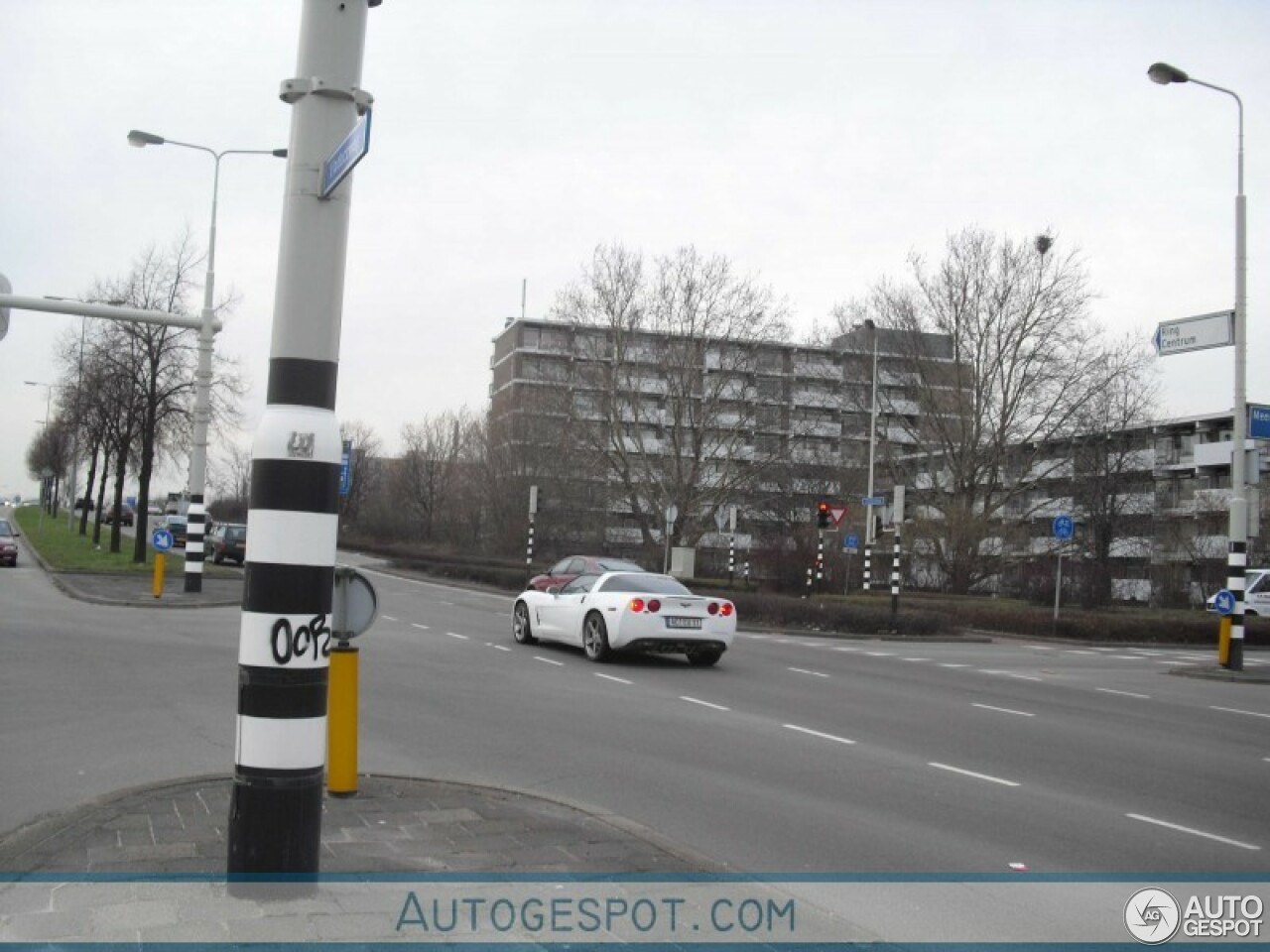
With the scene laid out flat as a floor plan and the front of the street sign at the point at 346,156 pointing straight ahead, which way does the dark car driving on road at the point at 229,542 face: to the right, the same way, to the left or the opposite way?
to the right

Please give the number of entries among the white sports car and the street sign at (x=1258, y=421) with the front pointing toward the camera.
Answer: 1

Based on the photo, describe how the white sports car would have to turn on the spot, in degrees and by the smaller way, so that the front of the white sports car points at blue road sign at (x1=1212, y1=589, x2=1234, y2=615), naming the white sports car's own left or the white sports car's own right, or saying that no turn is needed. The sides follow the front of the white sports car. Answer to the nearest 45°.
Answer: approximately 90° to the white sports car's own right

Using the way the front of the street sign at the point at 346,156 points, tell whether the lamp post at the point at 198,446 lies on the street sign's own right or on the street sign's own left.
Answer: on the street sign's own right

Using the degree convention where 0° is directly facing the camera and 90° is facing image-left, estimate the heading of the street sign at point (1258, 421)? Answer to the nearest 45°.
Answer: approximately 0°

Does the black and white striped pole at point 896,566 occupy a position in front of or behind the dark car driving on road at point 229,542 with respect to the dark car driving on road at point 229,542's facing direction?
behind

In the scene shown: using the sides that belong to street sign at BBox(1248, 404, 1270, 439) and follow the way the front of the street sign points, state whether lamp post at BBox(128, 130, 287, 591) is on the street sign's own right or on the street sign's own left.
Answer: on the street sign's own right

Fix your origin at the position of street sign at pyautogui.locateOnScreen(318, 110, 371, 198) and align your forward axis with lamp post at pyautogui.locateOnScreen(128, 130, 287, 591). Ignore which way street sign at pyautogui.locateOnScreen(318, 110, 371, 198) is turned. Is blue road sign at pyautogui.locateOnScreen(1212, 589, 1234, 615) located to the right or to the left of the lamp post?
right

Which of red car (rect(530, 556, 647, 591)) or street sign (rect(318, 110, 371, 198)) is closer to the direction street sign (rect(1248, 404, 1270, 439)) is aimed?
the street sign
